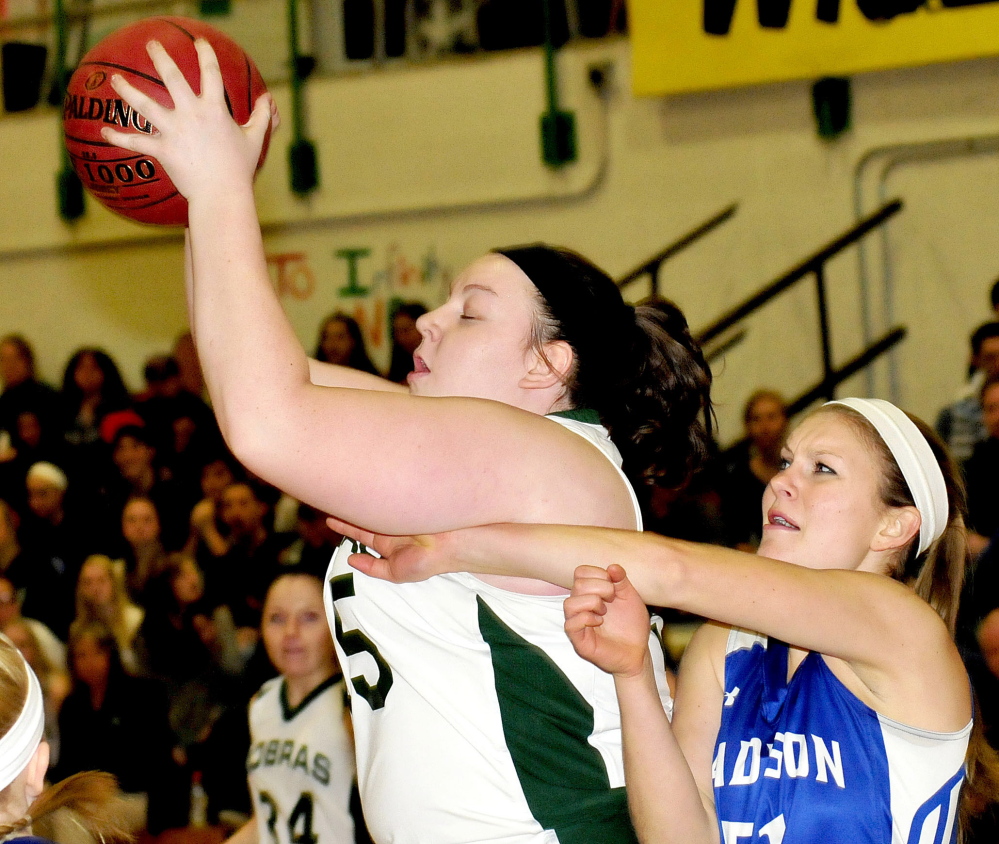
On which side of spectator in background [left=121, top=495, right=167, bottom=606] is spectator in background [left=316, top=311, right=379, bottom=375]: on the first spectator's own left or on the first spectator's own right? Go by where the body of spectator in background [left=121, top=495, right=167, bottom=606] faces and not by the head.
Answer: on the first spectator's own left

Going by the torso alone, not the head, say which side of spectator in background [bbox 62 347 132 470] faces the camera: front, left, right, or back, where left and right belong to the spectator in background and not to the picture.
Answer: front

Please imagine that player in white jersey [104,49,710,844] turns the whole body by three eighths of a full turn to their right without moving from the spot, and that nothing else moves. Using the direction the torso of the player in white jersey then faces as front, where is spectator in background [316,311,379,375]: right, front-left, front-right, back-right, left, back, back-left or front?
front-left

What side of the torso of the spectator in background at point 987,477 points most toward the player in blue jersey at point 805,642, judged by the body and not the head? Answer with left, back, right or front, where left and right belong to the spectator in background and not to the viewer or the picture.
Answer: front

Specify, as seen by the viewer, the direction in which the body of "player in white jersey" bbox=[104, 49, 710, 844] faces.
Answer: to the viewer's left

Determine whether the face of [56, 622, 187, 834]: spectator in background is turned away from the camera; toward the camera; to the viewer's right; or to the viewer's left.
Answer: toward the camera

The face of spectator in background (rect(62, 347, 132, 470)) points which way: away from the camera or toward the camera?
toward the camera

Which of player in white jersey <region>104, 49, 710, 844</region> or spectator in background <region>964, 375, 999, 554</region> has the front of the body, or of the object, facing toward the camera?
the spectator in background

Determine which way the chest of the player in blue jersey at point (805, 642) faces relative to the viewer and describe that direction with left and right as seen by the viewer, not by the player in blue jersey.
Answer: facing the viewer and to the left of the viewer

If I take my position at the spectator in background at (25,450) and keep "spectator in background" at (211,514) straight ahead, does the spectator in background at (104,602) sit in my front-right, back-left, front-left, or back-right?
front-right

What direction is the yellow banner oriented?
toward the camera

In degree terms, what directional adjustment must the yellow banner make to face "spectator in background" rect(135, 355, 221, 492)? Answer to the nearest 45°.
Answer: approximately 90° to its right

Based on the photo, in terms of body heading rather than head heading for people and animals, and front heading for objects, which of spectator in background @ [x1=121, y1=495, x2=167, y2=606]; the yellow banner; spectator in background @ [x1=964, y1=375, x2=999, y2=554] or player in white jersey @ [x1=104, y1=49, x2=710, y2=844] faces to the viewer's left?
the player in white jersey

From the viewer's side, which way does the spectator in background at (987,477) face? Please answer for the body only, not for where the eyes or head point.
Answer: toward the camera

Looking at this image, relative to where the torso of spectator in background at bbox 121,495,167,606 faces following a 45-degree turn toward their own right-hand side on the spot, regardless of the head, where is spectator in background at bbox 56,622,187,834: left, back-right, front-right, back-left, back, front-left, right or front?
front-left

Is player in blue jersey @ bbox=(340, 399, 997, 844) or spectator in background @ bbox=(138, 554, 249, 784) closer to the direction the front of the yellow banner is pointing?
the player in blue jersey

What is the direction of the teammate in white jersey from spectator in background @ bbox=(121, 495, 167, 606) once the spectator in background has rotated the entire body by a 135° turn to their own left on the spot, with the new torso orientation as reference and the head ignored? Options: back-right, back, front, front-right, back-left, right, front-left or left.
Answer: back-right

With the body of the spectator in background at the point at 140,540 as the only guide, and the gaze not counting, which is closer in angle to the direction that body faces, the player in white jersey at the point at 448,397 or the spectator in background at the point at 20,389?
the player in white jersey

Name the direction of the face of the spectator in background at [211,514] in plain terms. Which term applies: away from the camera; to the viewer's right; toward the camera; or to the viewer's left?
toward the camera
